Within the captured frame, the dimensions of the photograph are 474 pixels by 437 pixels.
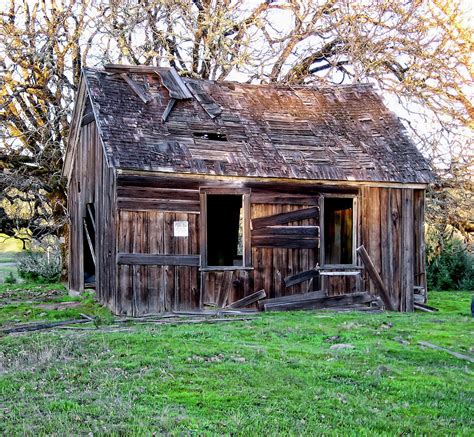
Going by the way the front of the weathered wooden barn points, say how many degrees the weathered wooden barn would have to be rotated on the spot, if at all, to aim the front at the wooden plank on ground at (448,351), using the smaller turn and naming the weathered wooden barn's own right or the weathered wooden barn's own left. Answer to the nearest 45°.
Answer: approximately 45° to the weathered wooden barn's own left

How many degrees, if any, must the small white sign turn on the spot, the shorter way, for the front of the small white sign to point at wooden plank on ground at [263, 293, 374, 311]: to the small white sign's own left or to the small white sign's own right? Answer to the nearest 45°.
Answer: approximately 90° to the small white sign's own left

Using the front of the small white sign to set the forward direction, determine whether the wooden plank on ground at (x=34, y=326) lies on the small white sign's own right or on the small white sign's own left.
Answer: on the small white sign's own right

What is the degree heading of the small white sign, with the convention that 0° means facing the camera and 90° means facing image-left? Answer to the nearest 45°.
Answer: approximately 0°

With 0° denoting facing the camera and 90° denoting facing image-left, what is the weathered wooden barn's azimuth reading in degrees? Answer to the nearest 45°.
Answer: approximately 0°

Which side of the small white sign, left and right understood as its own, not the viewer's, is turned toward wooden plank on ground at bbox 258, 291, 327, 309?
left

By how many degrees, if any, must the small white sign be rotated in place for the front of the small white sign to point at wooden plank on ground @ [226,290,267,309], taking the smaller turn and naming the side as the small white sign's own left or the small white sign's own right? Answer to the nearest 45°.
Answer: approximately 90° to the small white sign's own left

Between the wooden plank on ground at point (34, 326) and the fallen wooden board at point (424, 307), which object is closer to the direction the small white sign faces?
the wooden plank on ground
